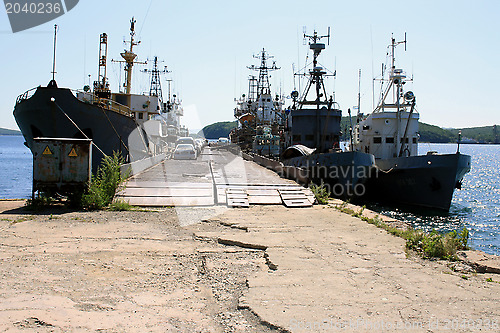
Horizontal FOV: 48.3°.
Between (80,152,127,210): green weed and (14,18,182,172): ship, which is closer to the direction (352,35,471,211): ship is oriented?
the green weed

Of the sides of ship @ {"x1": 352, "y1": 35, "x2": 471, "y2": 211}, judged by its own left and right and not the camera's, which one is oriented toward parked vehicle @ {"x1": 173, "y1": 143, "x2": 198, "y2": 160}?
back

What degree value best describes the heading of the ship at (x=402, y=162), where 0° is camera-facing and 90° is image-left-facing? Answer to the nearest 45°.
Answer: approximately 315°

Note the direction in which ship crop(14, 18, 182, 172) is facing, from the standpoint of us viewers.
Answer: facing the viewer and to the left of the viewer

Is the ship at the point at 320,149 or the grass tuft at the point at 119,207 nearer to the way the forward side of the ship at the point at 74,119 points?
the grass tuft

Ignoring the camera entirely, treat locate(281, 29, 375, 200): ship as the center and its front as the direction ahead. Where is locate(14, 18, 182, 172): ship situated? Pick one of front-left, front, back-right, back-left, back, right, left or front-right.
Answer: right

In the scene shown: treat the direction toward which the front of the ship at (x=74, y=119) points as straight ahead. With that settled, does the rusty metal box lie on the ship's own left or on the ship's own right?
on the ship's own left

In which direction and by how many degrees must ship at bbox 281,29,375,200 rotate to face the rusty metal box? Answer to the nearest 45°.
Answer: approximately 45° to its right

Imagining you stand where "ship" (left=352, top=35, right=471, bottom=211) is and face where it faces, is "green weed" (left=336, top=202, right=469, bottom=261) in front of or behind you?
in front

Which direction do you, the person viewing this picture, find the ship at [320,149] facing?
facing the viewer and to the right of the viewer

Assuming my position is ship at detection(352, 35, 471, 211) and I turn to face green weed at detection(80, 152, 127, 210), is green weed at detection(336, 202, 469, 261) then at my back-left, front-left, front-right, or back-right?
front-left

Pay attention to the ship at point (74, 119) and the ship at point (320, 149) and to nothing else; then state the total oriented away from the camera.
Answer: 0

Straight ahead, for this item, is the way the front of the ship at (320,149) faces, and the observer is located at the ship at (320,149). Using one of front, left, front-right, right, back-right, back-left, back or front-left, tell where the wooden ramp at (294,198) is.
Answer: front-right

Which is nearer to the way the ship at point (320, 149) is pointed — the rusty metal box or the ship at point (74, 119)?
the rusty metal box
